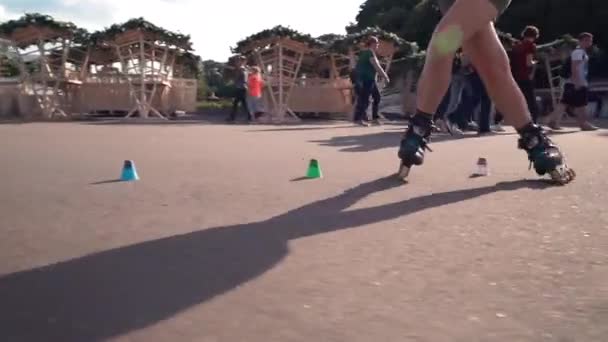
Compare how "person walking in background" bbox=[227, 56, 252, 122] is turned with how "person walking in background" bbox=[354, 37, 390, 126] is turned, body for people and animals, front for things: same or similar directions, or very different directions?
same or similar directions

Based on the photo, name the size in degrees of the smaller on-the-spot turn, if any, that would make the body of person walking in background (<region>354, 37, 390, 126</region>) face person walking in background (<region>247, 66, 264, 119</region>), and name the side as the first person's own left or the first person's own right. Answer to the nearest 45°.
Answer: approximately 135° to the first person's own left

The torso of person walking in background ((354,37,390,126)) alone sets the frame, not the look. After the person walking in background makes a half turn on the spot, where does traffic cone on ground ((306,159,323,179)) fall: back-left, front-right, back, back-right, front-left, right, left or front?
left

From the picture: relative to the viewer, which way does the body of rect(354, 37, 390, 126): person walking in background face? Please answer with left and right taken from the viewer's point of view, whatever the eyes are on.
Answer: facing to the right of the viewer

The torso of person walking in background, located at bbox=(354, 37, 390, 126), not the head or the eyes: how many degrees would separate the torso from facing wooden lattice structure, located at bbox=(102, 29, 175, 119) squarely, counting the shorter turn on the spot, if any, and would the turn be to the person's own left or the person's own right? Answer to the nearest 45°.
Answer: approximately 135° to the person's own left

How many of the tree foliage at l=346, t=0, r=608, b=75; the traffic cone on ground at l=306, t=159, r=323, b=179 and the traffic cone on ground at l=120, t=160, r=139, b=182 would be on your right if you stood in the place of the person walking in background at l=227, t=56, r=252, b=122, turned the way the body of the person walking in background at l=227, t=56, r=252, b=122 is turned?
2
